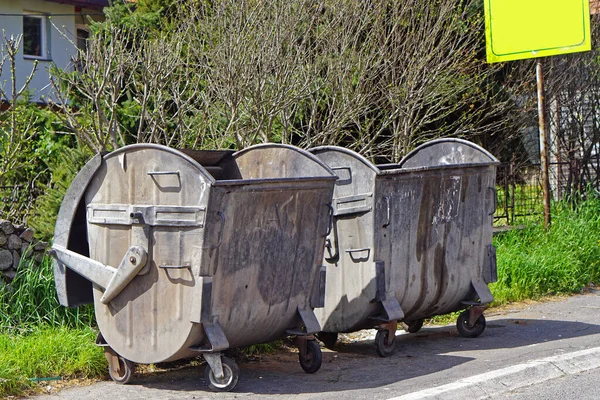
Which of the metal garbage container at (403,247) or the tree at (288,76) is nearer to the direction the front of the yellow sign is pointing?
the metal garbage container

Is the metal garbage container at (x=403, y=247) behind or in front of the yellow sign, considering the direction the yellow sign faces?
in front

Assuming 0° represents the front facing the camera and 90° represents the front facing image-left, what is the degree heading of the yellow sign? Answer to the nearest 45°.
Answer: approximately 0°

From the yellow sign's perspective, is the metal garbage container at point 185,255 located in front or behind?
in front

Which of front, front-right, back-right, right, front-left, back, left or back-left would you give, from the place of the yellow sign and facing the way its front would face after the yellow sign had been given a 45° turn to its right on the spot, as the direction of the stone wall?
front

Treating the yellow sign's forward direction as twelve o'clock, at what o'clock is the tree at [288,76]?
The tree is roughly at 2 o'clock from the yellow sign.
